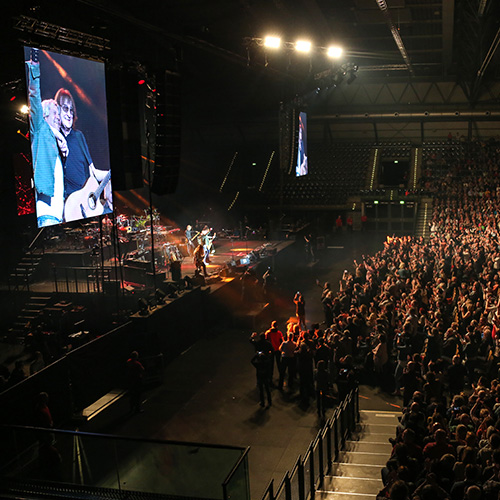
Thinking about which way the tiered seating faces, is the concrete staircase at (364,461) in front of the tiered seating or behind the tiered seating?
in front

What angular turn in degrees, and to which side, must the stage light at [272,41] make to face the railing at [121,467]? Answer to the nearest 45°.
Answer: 0° — it already faces it

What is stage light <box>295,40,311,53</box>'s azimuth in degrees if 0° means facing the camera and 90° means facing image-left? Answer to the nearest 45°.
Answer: approximately 0°

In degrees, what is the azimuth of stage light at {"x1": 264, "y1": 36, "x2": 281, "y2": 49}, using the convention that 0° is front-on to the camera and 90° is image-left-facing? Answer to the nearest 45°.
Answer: approximately 0°

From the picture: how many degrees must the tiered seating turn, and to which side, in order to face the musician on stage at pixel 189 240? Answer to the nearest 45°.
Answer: approximately 45° to its right

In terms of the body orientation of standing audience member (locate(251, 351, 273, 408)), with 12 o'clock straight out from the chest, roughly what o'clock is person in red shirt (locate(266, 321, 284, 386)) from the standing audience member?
The person in red shirt is roughly at 2 o'clock from the standing audience member.
